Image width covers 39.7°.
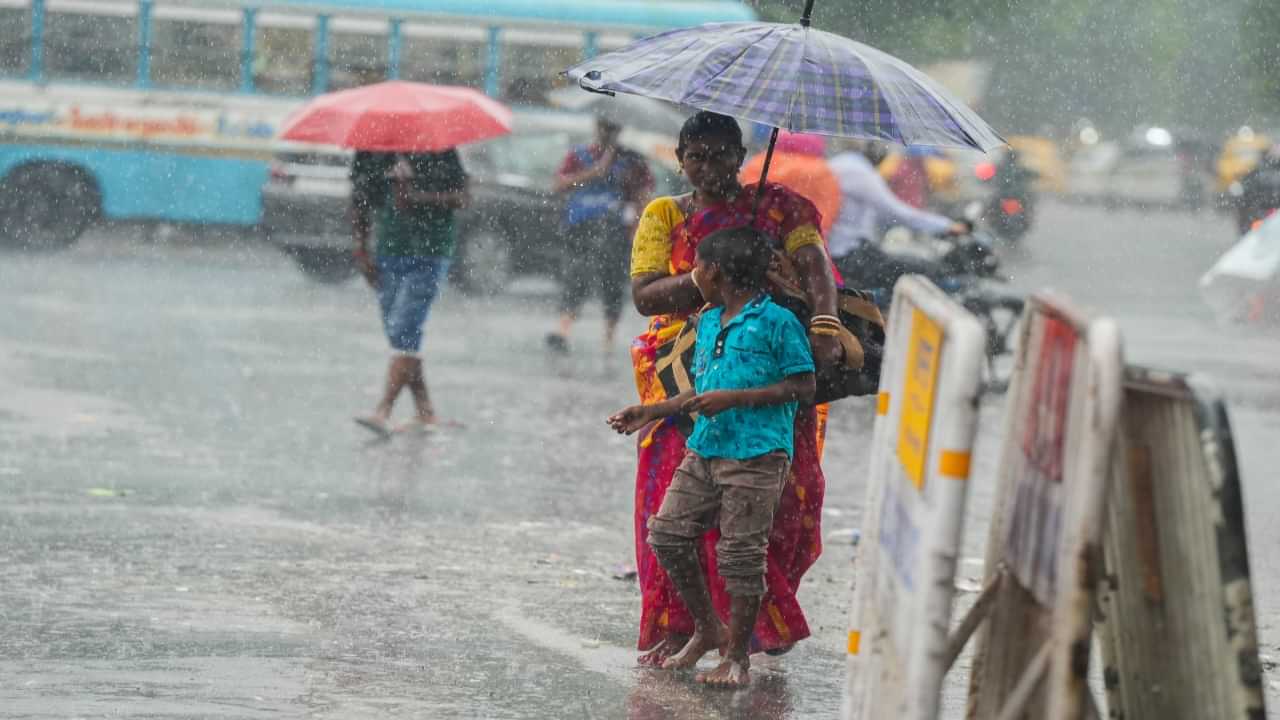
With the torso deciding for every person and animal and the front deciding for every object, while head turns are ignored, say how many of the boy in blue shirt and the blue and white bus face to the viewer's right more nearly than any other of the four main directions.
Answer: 1

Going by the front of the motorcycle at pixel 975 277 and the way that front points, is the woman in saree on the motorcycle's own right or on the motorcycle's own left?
on the motorcycle's own right

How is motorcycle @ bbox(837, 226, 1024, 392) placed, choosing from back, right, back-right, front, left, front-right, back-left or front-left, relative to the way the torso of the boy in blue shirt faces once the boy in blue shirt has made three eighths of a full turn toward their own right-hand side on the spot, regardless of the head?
front

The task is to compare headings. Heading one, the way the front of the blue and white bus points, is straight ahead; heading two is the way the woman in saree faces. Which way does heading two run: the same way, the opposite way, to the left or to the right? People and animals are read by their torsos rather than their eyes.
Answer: to the right

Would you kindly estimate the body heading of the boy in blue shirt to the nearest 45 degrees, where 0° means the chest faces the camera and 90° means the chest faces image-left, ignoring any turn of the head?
approximately 45°

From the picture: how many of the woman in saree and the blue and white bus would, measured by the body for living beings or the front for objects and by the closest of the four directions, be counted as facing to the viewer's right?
1

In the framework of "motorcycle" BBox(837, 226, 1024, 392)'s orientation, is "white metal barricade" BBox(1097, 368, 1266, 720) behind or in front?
in front

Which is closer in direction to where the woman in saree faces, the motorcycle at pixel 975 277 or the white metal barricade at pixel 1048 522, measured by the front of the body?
the white metal barricade

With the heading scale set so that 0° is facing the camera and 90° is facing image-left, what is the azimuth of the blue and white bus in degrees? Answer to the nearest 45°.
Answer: approximately 270°

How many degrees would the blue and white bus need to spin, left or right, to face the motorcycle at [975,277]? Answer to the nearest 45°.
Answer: approximately 45° to its right

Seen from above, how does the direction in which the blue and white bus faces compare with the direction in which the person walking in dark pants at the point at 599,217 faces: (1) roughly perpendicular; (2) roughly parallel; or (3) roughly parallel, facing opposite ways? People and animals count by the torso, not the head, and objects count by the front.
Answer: roughly perpendicular
